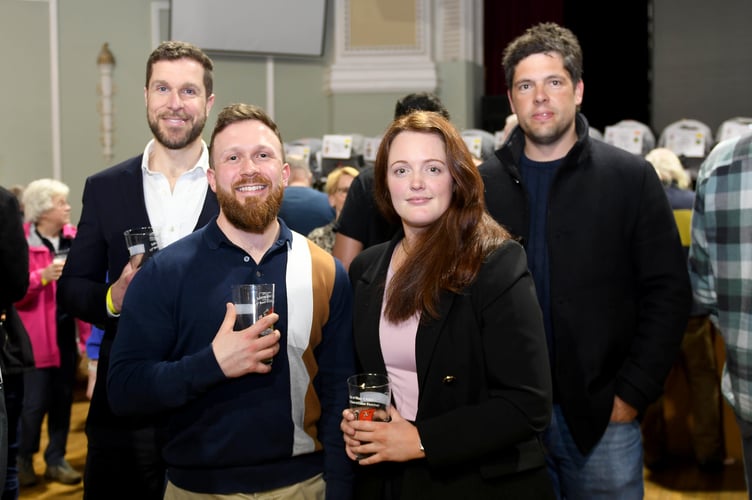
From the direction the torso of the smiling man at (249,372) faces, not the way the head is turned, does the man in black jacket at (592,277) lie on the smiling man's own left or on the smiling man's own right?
on the smiling man's own left

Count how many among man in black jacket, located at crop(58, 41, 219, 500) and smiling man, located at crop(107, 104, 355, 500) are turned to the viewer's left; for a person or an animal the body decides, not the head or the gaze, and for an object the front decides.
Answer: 0

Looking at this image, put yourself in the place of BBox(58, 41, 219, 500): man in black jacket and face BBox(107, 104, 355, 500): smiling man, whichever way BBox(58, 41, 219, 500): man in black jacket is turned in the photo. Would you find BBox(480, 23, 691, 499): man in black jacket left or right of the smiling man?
left

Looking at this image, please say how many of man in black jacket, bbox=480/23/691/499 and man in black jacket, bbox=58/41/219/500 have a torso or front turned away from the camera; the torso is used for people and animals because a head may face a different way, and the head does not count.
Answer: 0

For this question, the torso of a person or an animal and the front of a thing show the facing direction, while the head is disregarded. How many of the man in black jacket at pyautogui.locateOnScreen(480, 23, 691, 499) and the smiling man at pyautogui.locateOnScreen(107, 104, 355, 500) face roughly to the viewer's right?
0

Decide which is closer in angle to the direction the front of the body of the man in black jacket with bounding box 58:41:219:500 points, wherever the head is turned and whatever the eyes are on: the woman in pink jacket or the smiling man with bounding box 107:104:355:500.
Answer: the smiling man

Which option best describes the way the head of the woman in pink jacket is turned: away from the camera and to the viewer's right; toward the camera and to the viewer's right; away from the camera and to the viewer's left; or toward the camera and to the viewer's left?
toward the camera and to the viewer's right

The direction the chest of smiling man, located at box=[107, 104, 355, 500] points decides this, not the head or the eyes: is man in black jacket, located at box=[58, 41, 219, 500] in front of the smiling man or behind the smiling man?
behind

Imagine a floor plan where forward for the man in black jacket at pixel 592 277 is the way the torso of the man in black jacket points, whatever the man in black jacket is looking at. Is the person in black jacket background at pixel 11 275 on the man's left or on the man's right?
on the man's right

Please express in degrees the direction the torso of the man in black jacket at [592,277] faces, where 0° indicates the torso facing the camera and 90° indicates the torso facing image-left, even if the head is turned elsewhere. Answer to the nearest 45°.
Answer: approximately 45°

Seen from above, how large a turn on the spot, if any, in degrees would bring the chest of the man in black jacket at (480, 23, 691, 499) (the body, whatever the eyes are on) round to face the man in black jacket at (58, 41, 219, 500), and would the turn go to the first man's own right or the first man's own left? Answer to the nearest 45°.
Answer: approximately 45° to the first man's own right

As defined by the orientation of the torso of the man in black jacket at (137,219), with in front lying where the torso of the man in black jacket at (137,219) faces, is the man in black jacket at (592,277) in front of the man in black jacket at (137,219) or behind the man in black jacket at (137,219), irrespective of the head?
in front
